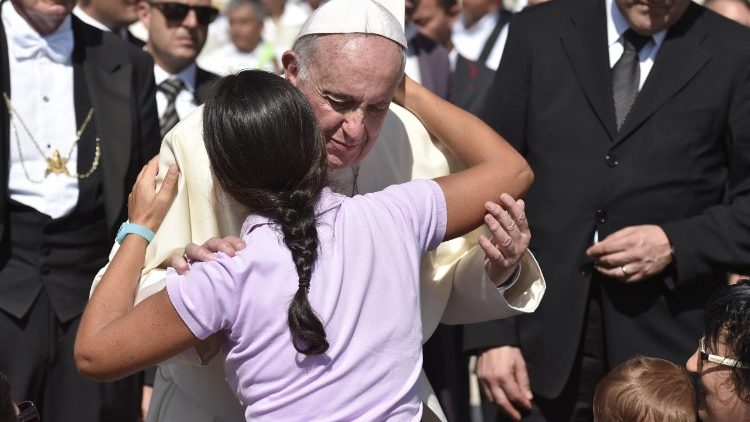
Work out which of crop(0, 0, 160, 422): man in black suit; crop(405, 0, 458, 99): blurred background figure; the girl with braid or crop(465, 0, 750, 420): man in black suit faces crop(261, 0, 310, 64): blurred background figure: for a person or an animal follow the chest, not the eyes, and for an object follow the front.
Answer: the girl with braid

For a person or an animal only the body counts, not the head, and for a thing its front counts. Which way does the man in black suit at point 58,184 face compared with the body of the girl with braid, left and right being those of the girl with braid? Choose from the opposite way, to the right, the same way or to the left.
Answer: the opposite way

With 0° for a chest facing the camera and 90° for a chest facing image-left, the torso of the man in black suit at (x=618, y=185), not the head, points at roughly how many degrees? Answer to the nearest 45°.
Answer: approximately 0°

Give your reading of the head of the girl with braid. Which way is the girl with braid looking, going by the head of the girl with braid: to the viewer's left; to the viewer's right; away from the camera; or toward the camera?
away from the camera

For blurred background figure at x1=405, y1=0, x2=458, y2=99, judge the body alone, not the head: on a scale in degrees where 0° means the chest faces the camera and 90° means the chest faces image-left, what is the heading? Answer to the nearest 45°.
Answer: approximately 45°

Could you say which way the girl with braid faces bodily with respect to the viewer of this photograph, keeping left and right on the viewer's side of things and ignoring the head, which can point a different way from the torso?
facing away from the viewer

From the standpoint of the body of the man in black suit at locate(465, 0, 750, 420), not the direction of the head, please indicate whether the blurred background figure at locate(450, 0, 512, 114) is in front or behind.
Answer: behind
